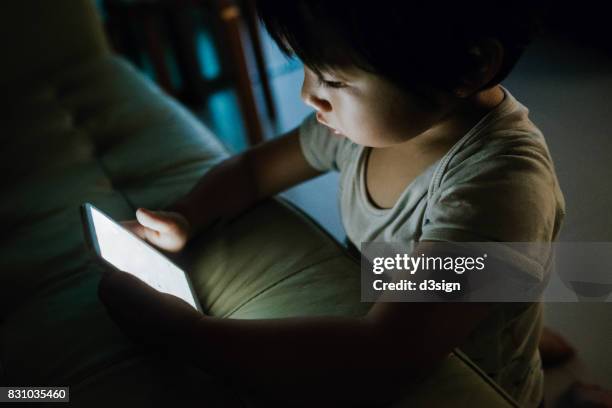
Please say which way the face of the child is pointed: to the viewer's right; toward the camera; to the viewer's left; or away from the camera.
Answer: to the viewer's left

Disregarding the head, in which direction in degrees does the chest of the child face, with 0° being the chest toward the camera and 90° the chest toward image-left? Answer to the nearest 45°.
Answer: approximately 45°
